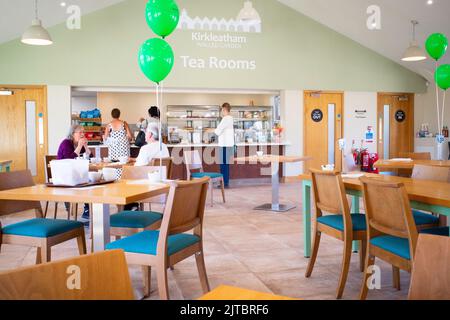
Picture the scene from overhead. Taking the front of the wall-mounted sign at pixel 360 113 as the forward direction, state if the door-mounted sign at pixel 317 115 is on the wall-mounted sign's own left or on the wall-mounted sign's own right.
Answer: on the wall-mounted sign's own right

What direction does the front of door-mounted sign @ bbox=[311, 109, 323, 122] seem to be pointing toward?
toward the camera

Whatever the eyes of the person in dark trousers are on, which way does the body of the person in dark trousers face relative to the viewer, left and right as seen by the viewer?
facing away from the viewer and to the left of the viewer

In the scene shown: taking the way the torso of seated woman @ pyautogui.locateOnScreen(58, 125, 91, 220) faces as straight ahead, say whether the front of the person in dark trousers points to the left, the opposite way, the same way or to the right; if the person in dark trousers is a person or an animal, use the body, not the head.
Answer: the opposite way

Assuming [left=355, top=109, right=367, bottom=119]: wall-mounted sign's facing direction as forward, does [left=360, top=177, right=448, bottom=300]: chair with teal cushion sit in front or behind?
in front

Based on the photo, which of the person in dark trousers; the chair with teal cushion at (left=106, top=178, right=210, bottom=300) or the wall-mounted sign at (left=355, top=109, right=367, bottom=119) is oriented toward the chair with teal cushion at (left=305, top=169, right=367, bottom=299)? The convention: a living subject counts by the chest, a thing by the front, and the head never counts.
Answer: the wall-mounted sign

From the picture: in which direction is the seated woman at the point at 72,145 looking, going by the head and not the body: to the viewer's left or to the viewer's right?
to the viewer's right

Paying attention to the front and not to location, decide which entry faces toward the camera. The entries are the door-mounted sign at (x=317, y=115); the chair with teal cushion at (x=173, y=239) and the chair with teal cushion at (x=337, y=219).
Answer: the door-mounted sign

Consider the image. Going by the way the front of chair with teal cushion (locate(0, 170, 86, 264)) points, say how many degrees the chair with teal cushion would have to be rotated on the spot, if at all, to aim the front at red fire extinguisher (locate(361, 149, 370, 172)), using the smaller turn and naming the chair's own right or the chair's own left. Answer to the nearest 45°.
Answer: approximately 90° to the chair's own left

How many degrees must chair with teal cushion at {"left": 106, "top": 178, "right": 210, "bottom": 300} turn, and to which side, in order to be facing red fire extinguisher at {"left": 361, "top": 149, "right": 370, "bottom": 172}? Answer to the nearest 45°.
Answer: approximately 90° to its right

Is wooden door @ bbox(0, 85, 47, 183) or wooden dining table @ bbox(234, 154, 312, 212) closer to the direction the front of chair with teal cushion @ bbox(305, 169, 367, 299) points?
the wooden dining table

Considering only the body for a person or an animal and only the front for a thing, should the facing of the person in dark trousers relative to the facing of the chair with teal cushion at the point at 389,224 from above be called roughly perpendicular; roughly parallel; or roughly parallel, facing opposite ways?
roughly perpendicular

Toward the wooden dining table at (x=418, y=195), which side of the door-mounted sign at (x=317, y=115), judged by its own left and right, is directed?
front

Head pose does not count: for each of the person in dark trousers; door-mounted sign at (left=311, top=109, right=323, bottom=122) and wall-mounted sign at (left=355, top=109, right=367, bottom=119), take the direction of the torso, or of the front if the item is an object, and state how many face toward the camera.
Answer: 2

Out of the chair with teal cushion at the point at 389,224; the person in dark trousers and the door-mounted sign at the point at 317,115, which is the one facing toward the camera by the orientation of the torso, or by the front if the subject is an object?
the door-mounted sign

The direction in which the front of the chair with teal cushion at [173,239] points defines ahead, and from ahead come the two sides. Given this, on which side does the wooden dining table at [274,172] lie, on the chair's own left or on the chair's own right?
on the chair's own right

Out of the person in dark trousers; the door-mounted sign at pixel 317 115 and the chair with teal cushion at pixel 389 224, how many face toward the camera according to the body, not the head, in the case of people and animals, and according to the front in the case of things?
1

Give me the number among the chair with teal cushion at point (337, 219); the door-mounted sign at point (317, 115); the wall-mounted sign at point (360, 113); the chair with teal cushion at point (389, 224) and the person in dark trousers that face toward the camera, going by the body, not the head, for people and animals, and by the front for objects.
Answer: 2

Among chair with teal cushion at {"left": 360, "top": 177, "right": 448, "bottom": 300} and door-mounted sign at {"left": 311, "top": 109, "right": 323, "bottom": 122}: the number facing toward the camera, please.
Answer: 1

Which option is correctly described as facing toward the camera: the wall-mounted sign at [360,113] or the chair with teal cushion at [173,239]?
the wall-mounted sign
